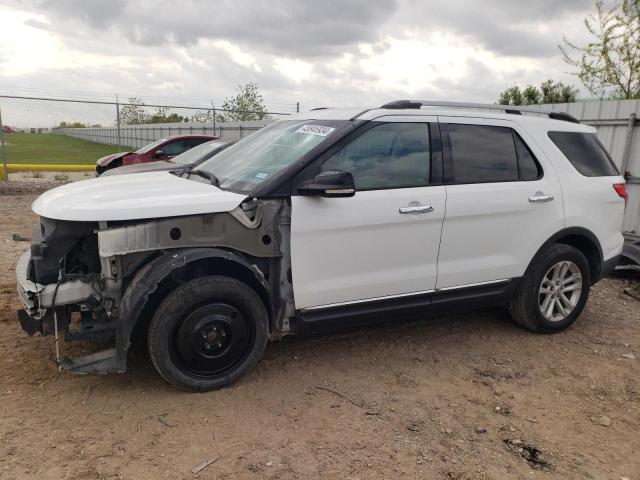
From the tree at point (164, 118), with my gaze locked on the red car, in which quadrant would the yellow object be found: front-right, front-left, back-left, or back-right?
front-right

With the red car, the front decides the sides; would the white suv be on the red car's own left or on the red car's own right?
on the red car's own left

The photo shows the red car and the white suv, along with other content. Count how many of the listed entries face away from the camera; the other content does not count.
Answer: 0

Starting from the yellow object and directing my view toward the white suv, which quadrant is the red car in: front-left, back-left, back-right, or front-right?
front-left

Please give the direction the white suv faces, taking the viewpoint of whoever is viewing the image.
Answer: facing the viewer and to the left of the viewer

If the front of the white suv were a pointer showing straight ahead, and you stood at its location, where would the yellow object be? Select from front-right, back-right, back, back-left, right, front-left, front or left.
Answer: right

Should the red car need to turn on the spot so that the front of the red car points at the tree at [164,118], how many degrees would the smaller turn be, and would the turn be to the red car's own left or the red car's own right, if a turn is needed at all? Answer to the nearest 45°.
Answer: approximately 135° to the red car's own right

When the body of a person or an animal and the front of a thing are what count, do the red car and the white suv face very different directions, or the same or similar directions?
same or similar directions
